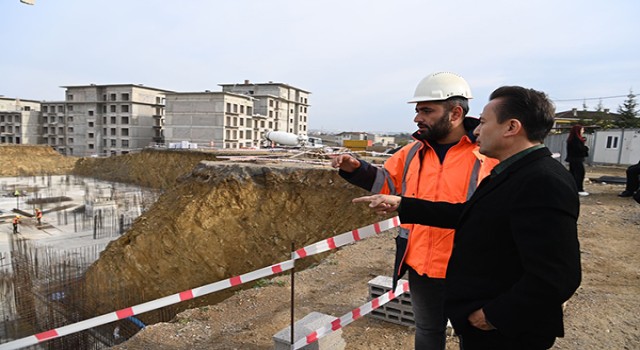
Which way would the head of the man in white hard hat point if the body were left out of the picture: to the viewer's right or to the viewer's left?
to the viewer's left

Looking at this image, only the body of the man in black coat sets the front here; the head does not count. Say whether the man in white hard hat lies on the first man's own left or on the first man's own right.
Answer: on the first man's own right

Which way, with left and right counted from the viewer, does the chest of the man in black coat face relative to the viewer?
facing to the left of the viewer

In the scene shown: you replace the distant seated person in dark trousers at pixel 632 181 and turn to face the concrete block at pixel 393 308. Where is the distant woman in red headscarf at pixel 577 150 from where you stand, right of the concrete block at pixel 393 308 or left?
right

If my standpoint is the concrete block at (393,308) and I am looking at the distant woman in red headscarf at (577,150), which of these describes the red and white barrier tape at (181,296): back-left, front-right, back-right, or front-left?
back-left

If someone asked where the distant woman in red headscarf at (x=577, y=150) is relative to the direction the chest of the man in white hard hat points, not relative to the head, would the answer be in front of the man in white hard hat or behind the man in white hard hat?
behind
